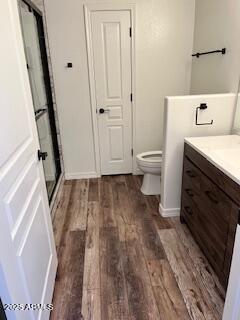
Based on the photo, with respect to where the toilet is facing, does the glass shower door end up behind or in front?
in front

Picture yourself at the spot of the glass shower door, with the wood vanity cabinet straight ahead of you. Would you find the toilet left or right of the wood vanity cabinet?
left

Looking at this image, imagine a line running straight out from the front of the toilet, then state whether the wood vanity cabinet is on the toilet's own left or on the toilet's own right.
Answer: on the toilet's own left
